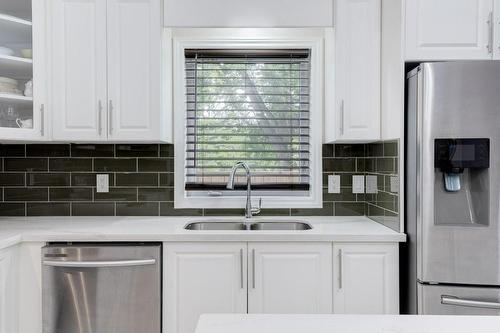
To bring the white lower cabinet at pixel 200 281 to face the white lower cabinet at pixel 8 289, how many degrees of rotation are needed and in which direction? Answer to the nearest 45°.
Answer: approximately 90° to its right

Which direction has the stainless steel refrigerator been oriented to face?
toward the camera

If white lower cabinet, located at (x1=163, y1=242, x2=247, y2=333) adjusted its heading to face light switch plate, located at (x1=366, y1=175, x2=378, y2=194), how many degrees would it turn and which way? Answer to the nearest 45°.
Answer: approximately 90° to its left

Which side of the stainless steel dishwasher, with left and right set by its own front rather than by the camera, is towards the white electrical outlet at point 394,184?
left

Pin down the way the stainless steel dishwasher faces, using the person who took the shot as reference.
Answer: facing the viewer

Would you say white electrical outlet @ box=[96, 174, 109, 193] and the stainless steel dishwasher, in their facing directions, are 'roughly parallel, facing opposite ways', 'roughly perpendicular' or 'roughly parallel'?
roughly parallel

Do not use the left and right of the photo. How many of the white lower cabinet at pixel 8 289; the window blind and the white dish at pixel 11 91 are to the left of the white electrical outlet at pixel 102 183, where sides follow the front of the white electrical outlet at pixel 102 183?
1

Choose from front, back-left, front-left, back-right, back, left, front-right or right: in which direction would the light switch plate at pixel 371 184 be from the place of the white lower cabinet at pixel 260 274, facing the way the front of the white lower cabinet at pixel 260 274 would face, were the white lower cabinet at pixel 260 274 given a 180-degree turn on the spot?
front-right

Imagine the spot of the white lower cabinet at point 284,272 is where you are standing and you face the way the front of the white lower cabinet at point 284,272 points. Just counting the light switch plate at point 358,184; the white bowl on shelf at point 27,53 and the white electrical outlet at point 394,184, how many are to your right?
1

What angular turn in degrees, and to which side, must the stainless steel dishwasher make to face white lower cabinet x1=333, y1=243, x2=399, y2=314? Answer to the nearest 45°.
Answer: approximately 90° to its left

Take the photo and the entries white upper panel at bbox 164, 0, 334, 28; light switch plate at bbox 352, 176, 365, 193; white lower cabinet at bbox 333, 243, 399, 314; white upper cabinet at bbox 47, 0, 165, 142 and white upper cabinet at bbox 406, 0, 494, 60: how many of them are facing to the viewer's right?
0

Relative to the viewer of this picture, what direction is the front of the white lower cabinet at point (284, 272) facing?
facing the viewer

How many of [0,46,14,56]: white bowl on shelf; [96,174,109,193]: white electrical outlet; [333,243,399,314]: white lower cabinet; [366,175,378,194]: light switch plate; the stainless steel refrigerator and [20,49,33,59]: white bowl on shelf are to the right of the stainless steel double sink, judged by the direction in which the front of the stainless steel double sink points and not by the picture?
3

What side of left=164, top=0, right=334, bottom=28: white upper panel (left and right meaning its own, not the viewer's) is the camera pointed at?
front
